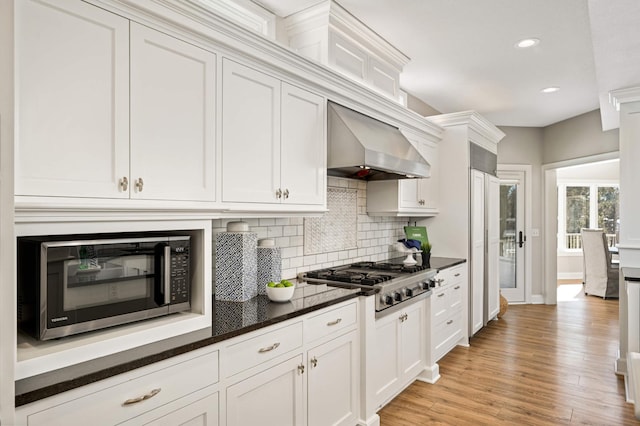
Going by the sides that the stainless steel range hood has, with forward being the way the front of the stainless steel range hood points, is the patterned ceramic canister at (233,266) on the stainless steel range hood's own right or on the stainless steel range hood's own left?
on the stainless steel range hood's own right

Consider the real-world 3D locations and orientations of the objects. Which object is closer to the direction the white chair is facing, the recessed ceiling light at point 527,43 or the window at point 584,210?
the window

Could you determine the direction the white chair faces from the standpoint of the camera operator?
facing away from the viewer and to the right of the viewer

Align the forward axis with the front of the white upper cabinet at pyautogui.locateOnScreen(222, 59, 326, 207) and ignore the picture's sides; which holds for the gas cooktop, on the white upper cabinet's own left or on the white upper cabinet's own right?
on the white upper cabinet's own left

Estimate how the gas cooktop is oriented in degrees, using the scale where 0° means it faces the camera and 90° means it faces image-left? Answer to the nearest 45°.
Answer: approximately 315°

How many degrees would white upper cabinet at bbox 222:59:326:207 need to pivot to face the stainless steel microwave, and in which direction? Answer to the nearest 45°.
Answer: approximately 90° to its right

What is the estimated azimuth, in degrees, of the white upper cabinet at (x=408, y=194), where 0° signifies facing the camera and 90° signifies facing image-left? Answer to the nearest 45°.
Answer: approximately 315°

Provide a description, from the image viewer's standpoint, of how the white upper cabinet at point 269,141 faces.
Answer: facing the viewer and to the right of the viewer
